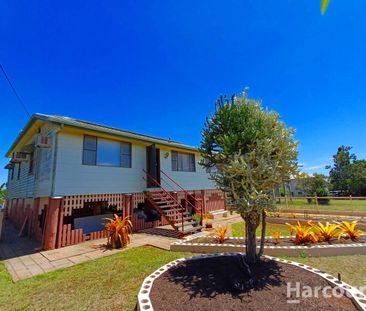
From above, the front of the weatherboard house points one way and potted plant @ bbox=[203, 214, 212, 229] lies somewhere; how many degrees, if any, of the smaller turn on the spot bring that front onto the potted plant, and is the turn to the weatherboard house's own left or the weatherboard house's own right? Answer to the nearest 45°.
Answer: approximately 45° to the weatherboard house's own left

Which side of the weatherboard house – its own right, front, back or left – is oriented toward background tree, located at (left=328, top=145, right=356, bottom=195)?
left

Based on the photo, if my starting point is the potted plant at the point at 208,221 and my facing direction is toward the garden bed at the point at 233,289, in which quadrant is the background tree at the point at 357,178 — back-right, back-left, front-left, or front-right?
back-left

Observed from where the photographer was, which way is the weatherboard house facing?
facing the viewer and to the right of the viewer

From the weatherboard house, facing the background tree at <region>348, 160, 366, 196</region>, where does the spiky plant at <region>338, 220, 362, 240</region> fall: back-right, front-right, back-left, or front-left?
front-right

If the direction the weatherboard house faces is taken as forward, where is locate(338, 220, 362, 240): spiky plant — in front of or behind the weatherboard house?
in front

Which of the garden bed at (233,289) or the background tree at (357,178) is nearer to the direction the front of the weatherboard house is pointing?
the garden bed

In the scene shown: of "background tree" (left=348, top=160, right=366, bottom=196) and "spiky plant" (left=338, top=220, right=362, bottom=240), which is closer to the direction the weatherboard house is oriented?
the spiky plant

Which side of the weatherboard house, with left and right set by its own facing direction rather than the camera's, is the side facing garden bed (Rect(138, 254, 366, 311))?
front

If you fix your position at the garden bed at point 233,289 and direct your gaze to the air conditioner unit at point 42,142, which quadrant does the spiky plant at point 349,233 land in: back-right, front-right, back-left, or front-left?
back-right
